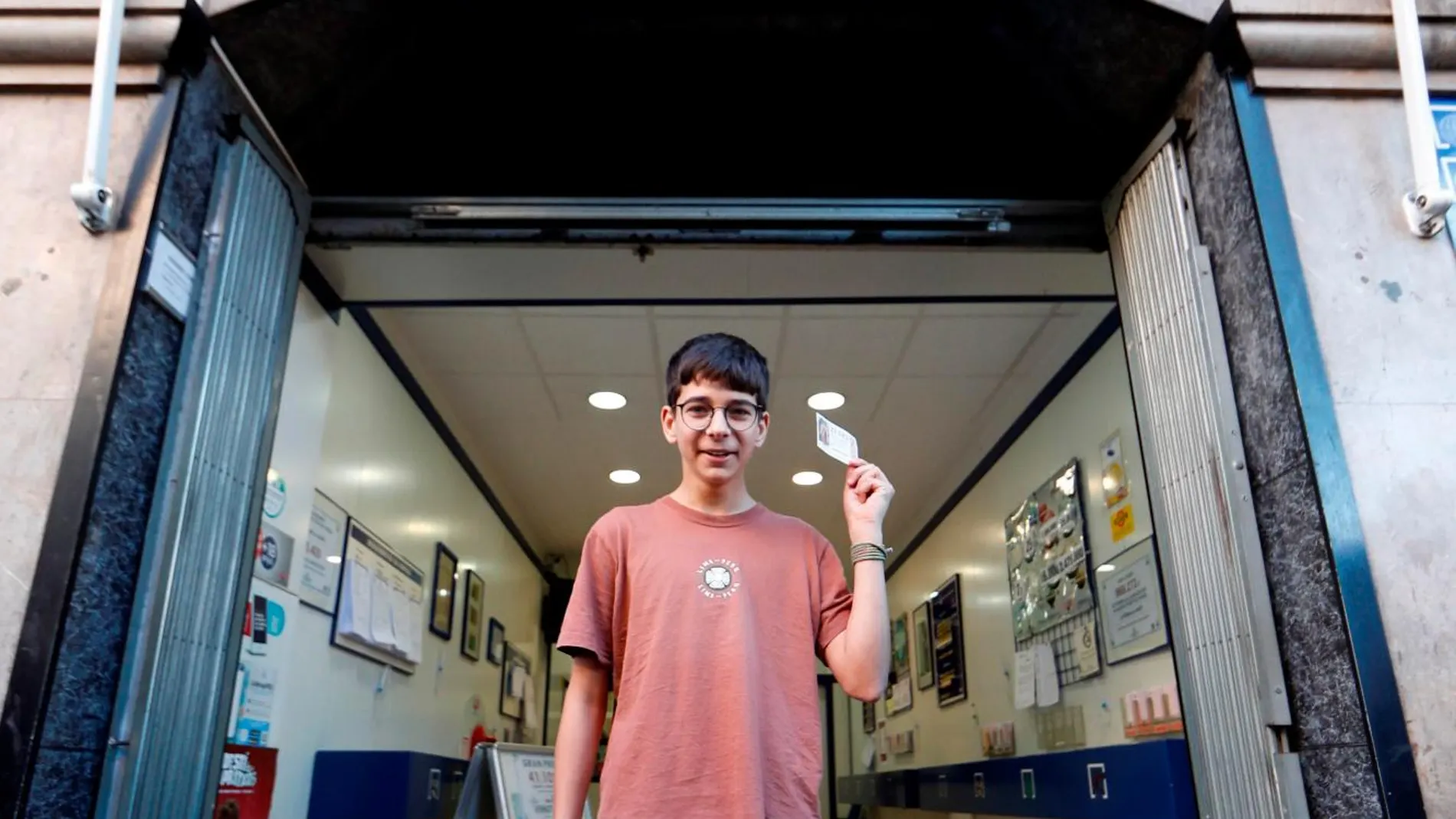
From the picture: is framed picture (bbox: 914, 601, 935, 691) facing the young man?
no

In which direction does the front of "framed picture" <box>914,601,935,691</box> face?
to the viewer's left

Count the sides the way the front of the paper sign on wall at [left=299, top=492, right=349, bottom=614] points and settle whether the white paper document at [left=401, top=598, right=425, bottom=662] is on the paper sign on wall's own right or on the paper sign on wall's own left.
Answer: on the paper sign on wall's own left

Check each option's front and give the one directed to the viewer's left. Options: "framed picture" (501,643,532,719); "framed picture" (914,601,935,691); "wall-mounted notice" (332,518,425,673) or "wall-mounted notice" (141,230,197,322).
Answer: "framed picture" (914,601,935,691)

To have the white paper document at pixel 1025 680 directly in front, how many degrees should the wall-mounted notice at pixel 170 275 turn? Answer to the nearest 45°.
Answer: approximately 90° to its left

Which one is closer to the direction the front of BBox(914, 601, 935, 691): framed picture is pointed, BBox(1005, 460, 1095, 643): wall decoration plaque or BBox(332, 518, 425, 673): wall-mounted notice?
the wall-mounted notice

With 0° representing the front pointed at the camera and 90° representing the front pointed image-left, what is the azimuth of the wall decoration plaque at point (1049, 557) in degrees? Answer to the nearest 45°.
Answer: approximately 45°

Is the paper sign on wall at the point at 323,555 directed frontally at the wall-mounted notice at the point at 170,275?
no

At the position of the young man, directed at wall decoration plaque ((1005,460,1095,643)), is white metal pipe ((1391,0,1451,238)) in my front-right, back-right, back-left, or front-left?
front-right

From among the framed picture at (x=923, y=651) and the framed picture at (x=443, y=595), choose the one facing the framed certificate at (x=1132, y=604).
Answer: the framed picture at (x=443, y=595)

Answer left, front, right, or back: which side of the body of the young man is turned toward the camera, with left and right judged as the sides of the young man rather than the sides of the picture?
front

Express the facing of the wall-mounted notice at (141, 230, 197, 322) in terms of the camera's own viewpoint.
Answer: facing the viewer and to the right of the viewer

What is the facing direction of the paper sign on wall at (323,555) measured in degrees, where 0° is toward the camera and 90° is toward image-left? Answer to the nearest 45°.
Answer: approximately 315°

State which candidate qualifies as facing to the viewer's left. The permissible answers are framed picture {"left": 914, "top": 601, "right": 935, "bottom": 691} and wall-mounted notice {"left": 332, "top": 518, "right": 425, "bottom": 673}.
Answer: the framed picture

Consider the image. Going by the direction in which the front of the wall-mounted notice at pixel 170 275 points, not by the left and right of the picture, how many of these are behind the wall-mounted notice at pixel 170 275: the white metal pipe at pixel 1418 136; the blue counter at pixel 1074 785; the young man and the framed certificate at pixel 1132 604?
0

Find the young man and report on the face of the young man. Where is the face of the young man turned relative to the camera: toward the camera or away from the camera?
toward the camera

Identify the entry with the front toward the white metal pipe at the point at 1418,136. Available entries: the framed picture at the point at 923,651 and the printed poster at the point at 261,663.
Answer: the printed poster

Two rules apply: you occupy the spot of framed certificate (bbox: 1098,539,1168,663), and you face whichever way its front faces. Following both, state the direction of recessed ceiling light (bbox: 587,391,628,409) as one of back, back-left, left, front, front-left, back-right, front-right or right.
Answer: front-right

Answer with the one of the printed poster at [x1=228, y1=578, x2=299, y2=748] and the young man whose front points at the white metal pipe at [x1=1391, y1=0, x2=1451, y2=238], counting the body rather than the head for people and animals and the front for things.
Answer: the printed poster
